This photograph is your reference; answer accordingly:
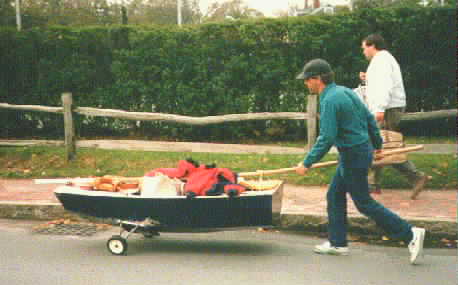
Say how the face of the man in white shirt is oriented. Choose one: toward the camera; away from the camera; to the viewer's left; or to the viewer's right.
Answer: to the viewer's left

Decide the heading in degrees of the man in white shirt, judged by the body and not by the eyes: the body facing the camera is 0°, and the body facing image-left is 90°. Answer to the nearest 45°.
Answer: approximately 90°

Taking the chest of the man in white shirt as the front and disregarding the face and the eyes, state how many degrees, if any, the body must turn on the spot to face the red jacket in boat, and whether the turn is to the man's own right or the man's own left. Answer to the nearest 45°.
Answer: approximately 45° to the man's own left
